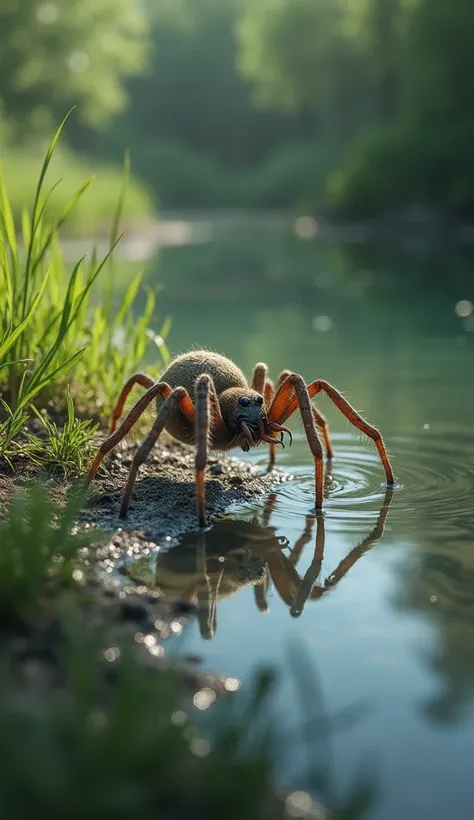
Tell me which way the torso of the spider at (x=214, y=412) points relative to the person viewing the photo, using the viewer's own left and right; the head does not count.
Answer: facing the viewer and to the right of the viewer
